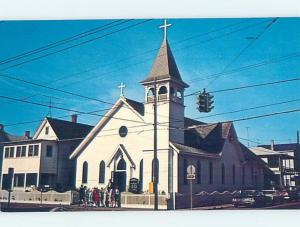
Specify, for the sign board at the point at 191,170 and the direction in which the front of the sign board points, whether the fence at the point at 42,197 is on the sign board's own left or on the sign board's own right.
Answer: on the sign board's own right

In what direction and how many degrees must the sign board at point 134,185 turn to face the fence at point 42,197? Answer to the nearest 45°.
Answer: approximately 90° to its right

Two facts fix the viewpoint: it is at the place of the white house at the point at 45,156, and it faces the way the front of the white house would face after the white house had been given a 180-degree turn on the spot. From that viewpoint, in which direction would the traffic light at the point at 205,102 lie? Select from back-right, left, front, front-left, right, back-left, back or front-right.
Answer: right

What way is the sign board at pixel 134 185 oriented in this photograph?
toward the camera

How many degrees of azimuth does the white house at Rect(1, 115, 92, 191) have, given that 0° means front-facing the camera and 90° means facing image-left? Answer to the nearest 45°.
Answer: approximately 45°

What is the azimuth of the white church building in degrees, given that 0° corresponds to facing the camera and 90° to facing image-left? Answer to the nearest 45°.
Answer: approximately 45°

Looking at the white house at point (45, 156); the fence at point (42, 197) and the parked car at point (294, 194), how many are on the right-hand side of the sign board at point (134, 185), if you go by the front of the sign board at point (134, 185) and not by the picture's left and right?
2

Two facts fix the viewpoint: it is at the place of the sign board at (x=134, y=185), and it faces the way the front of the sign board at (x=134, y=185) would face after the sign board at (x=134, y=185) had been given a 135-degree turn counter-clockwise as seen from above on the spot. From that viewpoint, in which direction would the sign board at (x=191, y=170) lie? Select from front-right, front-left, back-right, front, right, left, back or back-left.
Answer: right

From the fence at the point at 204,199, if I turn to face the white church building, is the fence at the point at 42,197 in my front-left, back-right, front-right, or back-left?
front-left

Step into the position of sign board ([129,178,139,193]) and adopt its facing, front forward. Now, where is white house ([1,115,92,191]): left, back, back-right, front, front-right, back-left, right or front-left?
right

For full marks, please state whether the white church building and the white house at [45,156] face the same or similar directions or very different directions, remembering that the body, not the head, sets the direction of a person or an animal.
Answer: same or similar directions

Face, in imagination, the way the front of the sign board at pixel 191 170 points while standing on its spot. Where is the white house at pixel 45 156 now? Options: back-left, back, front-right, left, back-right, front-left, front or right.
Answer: right

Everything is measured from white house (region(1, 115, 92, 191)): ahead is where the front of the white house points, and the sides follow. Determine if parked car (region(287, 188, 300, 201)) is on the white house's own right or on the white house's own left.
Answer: on the white house's own left
